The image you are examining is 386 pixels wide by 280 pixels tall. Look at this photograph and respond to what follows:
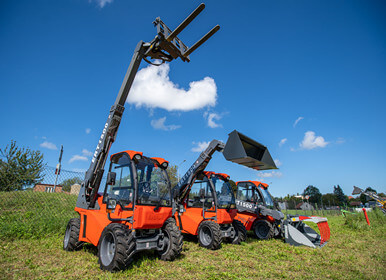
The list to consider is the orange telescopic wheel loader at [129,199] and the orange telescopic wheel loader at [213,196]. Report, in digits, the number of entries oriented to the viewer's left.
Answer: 0

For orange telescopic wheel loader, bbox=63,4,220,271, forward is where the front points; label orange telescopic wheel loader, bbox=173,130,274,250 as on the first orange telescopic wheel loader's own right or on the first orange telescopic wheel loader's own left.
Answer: on the first orange telescopic wheel loader's own left

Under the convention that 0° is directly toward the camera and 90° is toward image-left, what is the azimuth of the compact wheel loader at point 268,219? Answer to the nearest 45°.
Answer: approximately 315°

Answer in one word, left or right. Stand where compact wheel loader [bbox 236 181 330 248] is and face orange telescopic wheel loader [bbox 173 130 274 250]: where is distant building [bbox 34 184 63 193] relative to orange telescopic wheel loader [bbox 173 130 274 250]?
right

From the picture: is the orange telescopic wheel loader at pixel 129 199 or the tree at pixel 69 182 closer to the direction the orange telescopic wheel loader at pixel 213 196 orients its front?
the orange telescopic wheel loader

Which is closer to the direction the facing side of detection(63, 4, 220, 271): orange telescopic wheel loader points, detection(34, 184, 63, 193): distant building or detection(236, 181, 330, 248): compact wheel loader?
the compact wheel loader

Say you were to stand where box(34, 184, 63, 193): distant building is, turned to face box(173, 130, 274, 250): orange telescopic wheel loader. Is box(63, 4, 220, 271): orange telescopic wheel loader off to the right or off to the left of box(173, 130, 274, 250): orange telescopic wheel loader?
right

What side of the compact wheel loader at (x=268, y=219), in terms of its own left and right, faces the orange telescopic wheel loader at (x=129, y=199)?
right

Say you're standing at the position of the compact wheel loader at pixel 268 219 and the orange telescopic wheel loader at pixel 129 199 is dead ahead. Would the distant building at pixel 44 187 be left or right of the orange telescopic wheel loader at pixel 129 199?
right

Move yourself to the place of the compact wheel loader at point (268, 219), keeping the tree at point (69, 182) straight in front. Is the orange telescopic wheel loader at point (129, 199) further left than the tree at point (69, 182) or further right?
left

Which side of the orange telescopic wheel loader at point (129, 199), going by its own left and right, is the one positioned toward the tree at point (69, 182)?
back

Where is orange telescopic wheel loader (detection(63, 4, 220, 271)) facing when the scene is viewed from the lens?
facing the viewer and to the right of the viewer

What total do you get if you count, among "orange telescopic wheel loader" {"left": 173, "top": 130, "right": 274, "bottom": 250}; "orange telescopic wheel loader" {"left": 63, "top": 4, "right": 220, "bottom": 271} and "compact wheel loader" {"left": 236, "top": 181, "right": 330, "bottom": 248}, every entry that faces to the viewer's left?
0

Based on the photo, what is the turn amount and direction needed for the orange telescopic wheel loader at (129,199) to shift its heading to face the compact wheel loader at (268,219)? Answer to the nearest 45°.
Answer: approximately 90° to its left
